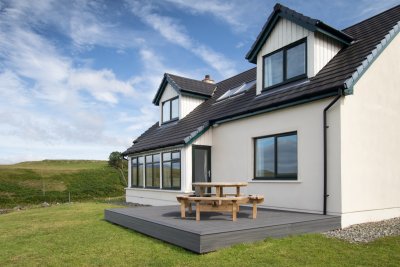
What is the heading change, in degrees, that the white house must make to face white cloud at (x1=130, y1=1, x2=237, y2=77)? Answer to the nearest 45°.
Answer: approximately 90° to its right

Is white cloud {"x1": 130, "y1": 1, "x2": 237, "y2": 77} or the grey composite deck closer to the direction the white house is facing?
the grey composite deck

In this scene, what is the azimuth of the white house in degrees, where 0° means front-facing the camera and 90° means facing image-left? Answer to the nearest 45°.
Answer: approximately 45°
